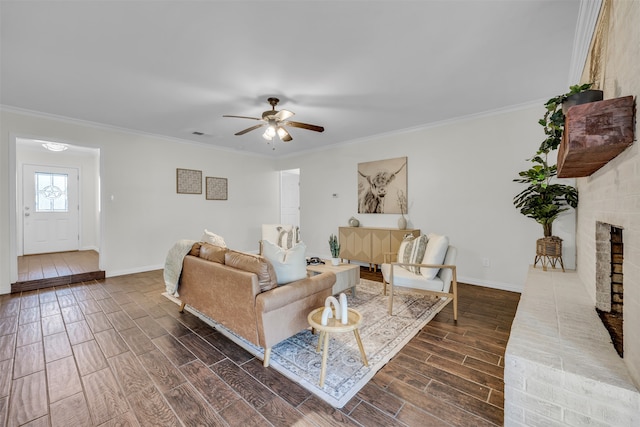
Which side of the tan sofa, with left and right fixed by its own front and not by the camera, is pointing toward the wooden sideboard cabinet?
front

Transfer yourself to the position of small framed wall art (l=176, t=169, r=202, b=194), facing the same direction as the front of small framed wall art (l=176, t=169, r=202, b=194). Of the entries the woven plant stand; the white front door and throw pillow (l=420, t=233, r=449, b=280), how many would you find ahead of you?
2

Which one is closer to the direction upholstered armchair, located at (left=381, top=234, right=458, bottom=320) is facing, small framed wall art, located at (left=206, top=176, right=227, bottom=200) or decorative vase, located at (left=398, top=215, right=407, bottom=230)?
the small framed wall art

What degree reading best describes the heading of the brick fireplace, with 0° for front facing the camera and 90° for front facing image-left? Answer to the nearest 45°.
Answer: approximately 90°

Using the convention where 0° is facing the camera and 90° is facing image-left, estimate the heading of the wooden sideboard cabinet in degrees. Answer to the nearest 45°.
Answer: approximately 45°

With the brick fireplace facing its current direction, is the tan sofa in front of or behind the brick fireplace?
in front

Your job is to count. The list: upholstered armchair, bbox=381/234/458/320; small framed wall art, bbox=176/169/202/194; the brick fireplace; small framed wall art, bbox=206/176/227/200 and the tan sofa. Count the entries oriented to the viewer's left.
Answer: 2

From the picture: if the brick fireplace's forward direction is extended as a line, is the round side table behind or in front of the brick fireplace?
in front

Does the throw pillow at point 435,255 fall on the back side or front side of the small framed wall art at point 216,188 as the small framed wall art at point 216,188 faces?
on the front side

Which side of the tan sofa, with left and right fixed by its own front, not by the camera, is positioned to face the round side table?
right

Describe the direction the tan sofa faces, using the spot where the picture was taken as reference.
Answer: facing away from the viewer and to the right of the viewer

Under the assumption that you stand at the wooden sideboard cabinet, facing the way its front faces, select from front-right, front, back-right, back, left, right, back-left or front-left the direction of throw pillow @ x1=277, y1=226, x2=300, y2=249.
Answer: front-right

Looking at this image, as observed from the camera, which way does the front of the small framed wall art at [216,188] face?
facing the viewer and to the right of the viewer
